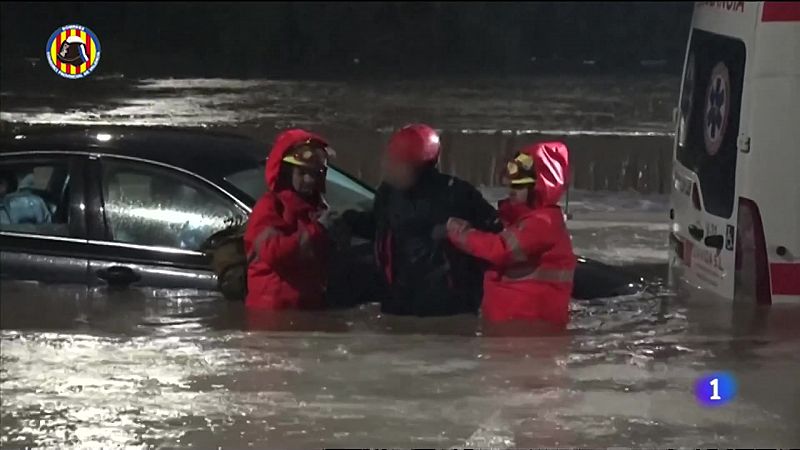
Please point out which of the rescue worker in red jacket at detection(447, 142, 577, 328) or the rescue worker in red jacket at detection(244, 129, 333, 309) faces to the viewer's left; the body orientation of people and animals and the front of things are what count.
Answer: the rescue worker in red jacket at detection(447, 142, 577, 328)

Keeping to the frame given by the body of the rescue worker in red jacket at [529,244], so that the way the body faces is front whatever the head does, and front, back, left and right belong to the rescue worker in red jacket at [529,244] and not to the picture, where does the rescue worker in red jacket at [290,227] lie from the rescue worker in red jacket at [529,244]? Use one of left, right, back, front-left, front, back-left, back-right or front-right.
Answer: front

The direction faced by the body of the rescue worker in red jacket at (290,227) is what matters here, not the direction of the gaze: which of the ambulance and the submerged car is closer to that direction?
the ambulance

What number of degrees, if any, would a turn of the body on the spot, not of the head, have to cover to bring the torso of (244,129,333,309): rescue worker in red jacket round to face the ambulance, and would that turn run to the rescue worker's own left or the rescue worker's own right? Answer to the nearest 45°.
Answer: approximately 45° to the rescue worker's own left

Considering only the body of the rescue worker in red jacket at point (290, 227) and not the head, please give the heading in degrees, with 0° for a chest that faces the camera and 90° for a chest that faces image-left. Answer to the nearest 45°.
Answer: approximately 315°

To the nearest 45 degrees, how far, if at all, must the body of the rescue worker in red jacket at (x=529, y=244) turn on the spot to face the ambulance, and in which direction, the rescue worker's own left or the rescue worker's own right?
approximately 180°

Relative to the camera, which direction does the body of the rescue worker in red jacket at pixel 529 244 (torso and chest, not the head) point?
to the viewer's left

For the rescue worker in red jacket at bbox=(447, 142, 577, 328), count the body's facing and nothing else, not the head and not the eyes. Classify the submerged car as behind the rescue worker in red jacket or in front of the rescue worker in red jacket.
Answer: in front

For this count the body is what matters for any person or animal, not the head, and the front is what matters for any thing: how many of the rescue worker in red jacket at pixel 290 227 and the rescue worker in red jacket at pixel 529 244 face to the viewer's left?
1

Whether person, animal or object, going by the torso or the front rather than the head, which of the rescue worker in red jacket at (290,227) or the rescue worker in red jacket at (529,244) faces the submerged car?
the rescue worker in red jacket at (529,244)
